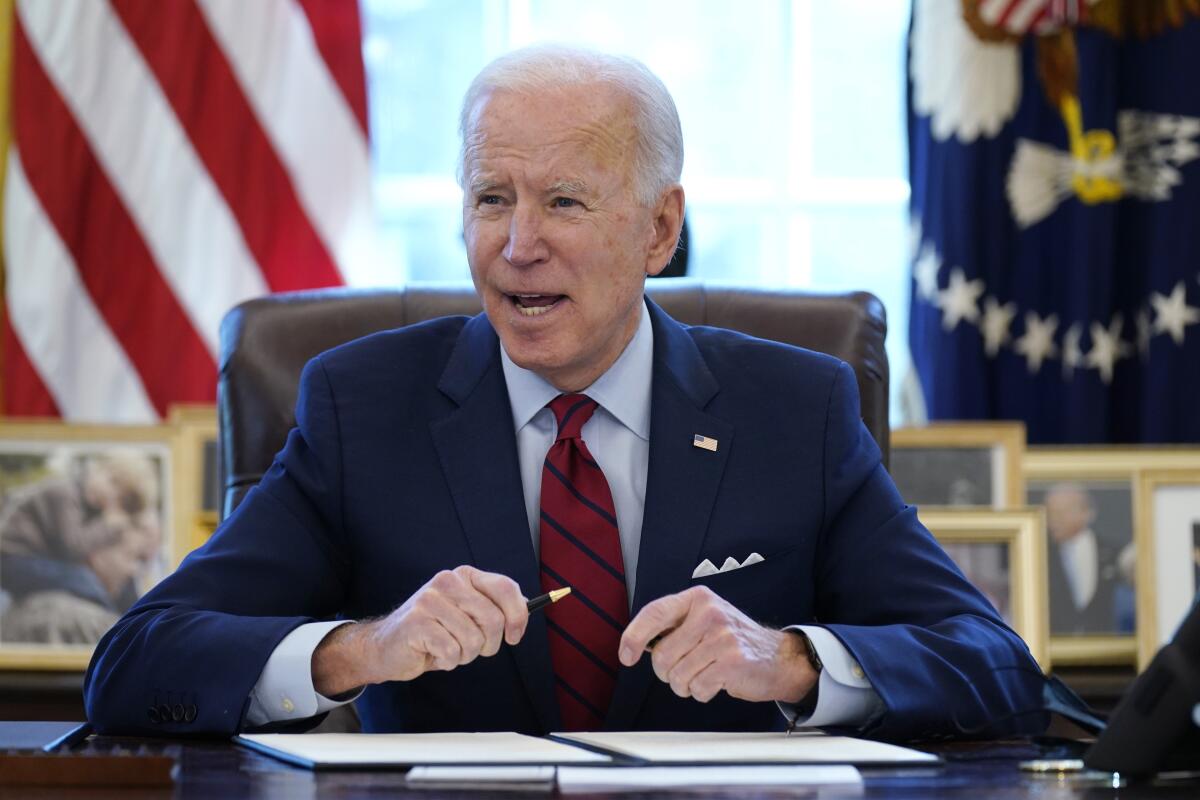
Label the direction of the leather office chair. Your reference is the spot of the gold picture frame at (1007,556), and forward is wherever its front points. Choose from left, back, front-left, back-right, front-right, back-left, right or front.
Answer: front-right

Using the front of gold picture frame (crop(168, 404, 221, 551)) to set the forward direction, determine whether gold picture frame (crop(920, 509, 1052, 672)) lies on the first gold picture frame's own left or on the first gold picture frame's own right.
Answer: on the first gold picture frame's own left

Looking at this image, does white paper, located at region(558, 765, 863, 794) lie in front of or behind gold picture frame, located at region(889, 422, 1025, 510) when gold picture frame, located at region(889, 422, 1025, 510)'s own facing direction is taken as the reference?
in front

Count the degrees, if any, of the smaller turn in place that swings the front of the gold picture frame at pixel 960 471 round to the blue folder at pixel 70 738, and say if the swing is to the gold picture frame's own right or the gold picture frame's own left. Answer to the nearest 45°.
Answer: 0° — it already faces it

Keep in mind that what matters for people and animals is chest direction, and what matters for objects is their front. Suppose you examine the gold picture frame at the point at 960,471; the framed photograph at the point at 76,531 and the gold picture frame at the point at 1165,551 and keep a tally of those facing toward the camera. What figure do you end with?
3
